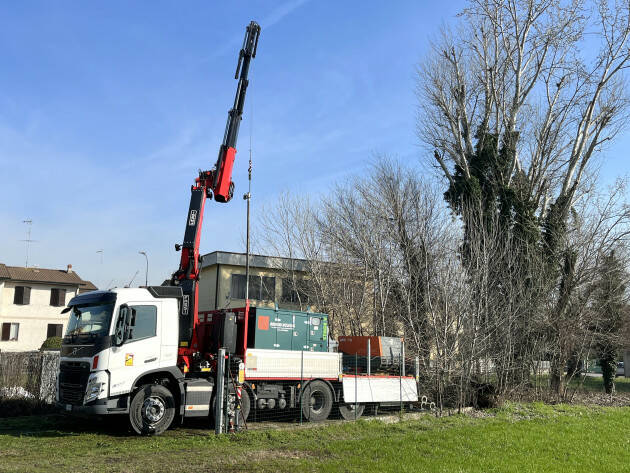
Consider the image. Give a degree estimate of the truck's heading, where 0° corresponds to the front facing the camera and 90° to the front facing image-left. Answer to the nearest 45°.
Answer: approximately 45°

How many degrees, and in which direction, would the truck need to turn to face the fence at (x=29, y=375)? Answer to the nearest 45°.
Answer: approximately 90° to its right

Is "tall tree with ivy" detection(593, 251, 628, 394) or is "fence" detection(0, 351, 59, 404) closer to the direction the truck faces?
the fence

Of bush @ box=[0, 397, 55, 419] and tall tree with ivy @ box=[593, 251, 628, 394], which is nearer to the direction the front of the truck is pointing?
the bush

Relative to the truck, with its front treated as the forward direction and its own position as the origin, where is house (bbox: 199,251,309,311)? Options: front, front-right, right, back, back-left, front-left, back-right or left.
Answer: back-right

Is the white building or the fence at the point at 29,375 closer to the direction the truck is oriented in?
the fence

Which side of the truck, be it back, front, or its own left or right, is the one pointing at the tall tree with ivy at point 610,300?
back

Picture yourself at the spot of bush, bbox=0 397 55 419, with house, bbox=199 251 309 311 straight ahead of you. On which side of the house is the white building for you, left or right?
left
